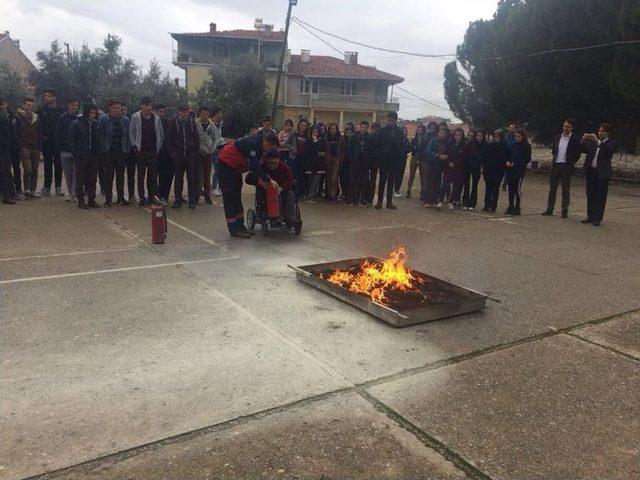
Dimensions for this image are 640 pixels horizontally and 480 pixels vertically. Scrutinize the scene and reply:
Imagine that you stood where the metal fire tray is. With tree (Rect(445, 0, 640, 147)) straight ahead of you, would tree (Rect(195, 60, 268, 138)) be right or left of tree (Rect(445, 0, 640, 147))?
left

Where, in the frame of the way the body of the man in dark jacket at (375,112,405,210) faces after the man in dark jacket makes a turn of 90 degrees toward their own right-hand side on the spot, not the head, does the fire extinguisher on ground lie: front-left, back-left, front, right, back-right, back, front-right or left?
front-left

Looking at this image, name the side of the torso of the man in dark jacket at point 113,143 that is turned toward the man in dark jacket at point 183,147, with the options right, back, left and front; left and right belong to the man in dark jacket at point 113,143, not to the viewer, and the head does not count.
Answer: left

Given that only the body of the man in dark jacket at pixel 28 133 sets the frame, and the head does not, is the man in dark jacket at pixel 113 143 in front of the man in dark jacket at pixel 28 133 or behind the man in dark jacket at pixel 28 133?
in front

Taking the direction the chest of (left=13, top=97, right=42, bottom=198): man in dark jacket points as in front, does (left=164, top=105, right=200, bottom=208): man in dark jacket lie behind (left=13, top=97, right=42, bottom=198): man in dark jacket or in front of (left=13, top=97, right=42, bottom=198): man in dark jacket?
in front

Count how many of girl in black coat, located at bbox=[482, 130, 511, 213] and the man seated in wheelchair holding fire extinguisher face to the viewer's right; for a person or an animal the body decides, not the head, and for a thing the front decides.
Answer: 0

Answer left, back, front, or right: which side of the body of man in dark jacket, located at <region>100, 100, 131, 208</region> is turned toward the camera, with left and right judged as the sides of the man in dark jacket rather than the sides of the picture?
front

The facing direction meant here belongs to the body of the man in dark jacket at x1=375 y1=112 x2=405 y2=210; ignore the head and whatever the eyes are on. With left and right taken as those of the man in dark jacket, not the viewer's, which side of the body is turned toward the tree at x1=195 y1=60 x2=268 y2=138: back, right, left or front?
back

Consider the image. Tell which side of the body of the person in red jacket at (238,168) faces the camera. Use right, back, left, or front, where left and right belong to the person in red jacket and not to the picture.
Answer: right

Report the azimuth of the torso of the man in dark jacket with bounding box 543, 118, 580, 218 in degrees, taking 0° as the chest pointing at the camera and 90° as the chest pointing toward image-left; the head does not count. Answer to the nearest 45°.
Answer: approximately 45°

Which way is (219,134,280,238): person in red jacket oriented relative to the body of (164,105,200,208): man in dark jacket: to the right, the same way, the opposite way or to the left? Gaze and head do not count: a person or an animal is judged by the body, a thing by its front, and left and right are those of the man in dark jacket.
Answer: to the left

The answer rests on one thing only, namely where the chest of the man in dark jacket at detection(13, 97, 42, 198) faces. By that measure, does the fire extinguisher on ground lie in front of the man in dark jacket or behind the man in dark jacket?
in front
